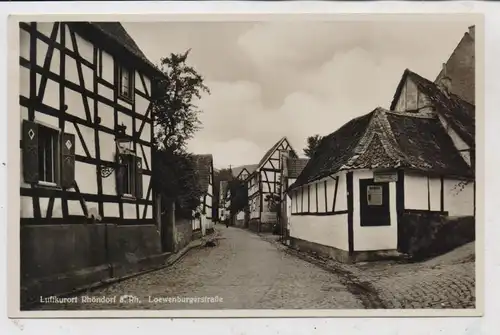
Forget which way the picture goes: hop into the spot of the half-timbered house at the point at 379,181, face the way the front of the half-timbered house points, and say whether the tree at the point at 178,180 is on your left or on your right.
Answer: on your right

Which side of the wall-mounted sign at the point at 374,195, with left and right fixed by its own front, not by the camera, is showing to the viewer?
front

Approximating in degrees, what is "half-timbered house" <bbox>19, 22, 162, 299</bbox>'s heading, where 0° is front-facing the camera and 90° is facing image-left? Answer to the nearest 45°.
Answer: approximately 315°

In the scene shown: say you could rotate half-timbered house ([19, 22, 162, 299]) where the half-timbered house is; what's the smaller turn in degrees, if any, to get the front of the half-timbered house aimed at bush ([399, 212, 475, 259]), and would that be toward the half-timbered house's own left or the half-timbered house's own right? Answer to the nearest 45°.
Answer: approximately 45° to the half-timbered house's own left

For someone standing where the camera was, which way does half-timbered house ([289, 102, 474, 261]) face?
facing the viewer

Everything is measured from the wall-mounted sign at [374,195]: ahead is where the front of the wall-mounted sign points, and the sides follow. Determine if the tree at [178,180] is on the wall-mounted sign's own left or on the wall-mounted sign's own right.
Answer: on the wall-mounted sign's own right

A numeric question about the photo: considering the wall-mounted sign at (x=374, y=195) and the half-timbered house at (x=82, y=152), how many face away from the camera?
0
